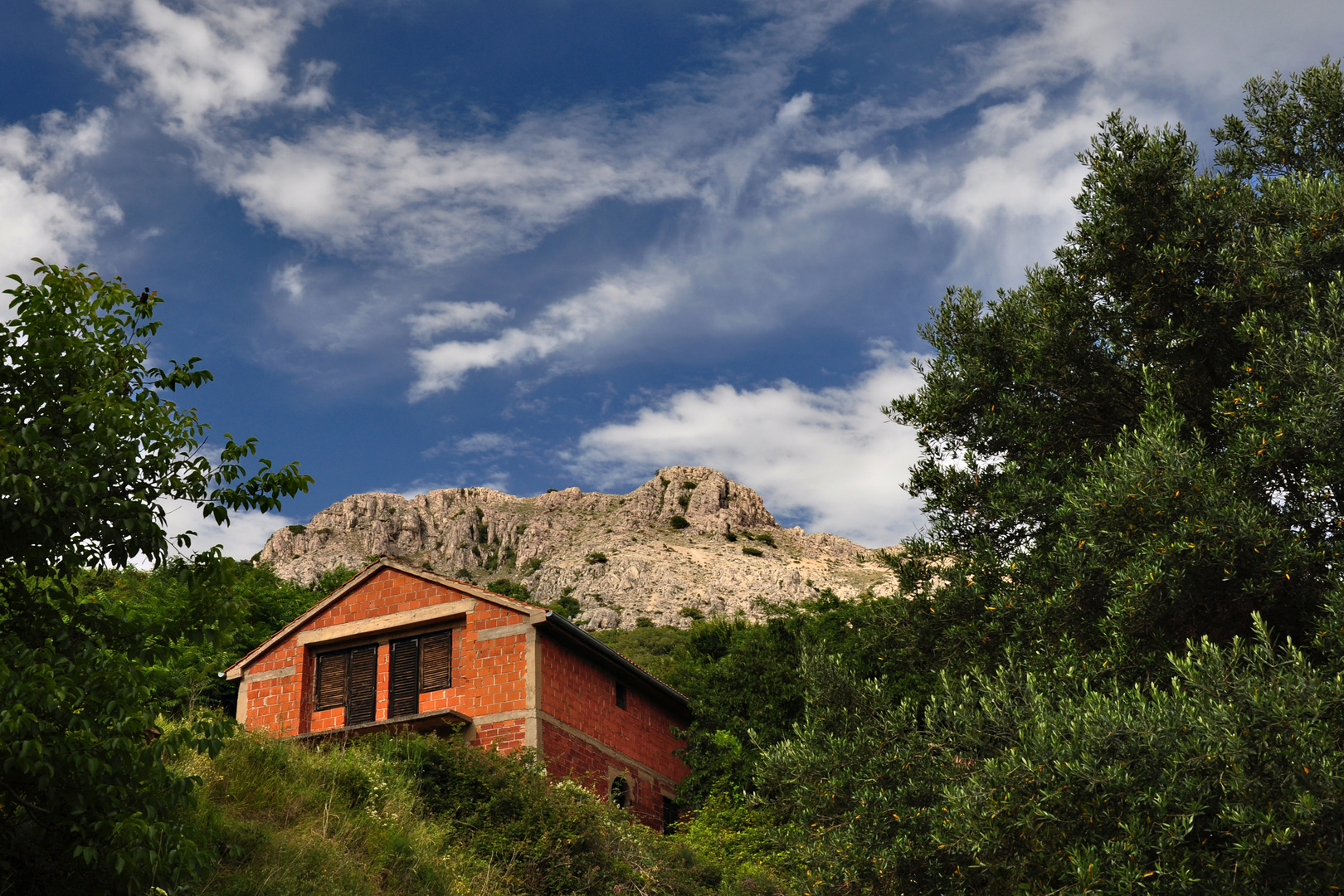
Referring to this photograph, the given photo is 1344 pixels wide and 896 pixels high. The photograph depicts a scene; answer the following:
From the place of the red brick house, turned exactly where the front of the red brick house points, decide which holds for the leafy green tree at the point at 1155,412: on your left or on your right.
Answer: on your left

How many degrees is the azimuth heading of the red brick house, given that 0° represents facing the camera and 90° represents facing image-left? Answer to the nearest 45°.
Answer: approximately 45°
